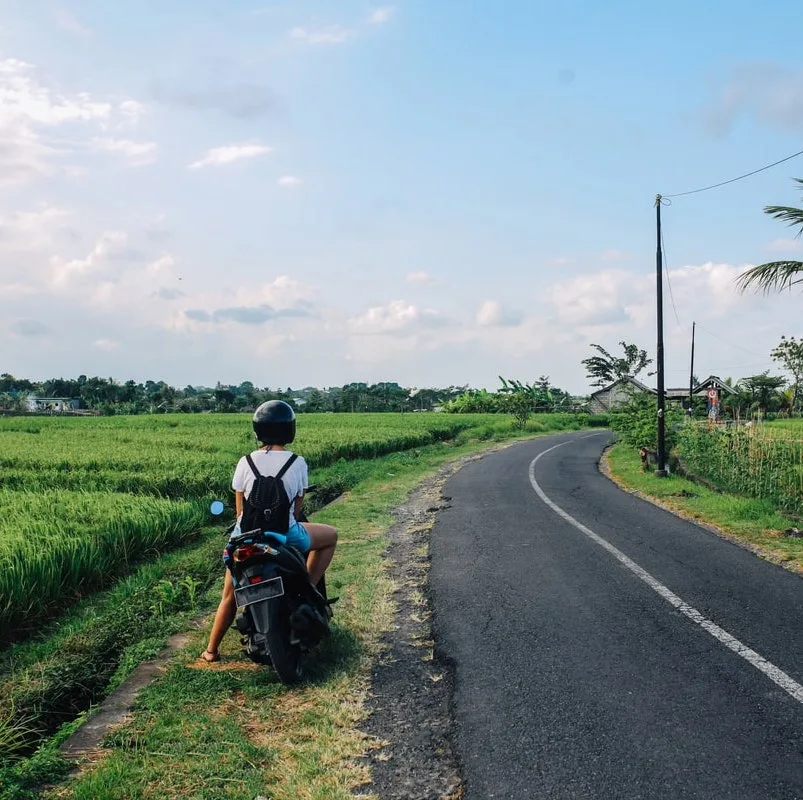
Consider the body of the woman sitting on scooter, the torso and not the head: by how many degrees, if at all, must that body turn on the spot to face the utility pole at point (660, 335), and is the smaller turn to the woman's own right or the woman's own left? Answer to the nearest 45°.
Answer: approximately 45° to the woman's own right

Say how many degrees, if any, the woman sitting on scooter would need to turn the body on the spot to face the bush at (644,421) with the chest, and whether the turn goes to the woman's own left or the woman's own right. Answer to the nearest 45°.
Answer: approximately 45° to the woman's own right

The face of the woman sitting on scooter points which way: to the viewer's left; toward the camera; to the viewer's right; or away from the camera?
away from the camera

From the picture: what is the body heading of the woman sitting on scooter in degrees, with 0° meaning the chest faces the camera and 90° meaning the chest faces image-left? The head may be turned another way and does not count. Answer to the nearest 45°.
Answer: approximately 180°
